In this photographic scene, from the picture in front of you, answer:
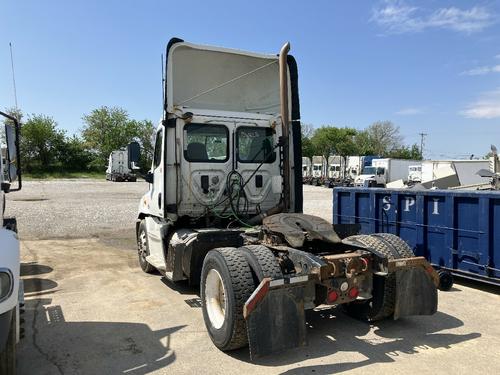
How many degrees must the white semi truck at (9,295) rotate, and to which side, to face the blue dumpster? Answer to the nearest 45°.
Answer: approximately 90° to its left

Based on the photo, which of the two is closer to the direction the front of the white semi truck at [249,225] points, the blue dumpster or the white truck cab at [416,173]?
the white truck cab

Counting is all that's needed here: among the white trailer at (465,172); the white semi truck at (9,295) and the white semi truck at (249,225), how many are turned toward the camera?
1

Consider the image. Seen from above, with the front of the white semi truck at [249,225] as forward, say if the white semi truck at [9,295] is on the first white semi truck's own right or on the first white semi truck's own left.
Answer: on the first white semi truck's own left

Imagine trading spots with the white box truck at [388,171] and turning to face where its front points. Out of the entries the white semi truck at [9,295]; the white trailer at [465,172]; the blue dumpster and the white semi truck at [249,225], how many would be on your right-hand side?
0

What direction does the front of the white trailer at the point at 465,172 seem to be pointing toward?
to the viewer's left

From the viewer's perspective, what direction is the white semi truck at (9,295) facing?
toward the camera

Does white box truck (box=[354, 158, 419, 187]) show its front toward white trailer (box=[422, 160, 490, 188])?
no

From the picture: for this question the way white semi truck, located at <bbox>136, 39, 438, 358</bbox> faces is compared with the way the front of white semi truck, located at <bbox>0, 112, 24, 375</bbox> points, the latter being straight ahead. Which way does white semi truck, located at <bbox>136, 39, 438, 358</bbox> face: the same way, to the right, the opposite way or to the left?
the opposite way

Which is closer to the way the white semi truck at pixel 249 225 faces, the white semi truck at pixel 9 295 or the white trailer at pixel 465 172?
the white trailer

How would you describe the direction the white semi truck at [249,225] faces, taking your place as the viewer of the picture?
facing away from the viewer and to the left of the viewer

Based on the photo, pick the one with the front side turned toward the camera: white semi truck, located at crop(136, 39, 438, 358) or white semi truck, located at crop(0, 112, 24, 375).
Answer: white semi truck, located at crop(0, 112, 24, 375)

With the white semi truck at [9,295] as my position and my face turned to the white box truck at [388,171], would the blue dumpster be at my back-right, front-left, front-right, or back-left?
front-right

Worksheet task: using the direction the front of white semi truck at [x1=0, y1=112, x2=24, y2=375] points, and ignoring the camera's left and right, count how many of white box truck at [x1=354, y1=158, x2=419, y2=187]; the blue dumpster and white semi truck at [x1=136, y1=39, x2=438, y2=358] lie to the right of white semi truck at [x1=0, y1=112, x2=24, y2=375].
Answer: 0

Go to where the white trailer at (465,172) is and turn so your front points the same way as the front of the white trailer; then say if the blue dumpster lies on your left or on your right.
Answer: on your left

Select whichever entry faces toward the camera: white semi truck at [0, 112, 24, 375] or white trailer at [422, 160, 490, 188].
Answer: the white semi truck
